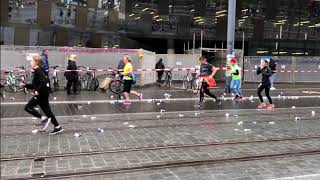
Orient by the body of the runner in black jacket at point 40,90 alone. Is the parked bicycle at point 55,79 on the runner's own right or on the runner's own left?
on the runner's own right

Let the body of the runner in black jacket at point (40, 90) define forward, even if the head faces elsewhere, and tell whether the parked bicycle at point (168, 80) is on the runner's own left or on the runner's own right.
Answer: on the runner's own right

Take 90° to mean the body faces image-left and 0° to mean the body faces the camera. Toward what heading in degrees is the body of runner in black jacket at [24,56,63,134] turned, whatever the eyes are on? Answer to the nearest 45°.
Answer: approximately 90°

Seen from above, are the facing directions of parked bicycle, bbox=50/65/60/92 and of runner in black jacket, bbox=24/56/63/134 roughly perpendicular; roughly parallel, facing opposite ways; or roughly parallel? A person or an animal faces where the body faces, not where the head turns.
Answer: roughly perpendicular

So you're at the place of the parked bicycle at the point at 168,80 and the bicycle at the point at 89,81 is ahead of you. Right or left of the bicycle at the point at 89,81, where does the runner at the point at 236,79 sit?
left

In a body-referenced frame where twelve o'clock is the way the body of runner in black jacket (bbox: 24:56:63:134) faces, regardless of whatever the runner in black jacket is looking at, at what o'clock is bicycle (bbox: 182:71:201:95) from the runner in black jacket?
The bicycle is roughly at 4 o'clock from the runner in black jacket.

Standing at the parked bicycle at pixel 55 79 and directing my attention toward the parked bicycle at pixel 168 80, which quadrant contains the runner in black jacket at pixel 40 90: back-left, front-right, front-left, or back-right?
back-right
